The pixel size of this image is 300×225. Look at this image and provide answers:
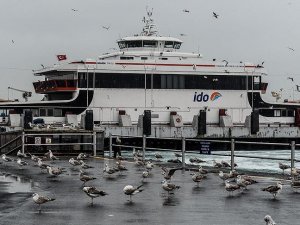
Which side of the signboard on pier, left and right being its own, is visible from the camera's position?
front

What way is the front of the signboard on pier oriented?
toward the camera
